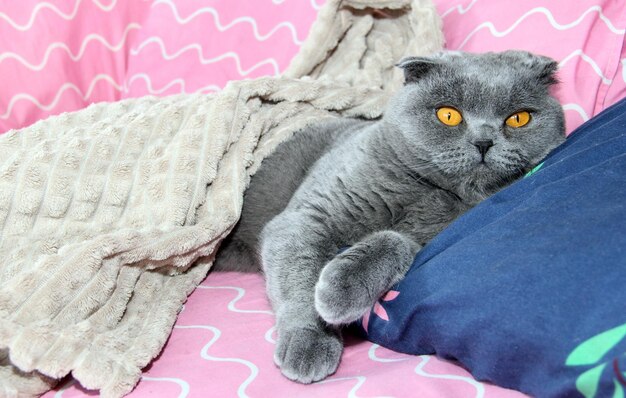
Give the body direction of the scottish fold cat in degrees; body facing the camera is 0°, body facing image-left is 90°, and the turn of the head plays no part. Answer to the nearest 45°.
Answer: approximately 315°
